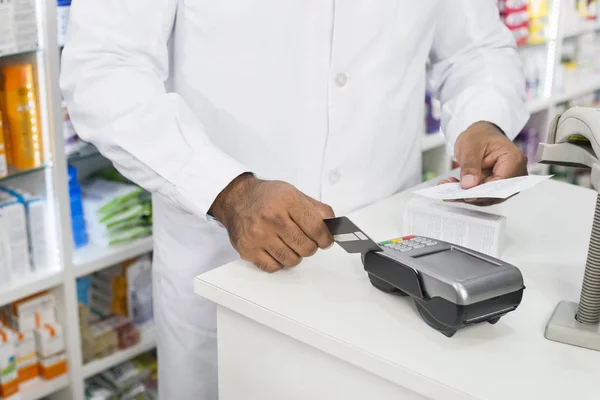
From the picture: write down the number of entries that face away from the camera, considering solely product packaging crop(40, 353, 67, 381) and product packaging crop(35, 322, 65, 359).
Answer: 0

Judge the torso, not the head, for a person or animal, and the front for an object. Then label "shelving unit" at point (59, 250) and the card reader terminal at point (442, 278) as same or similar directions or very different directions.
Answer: very different directions

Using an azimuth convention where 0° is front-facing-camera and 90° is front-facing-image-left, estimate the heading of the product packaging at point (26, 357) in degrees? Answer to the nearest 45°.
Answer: approximately 315°

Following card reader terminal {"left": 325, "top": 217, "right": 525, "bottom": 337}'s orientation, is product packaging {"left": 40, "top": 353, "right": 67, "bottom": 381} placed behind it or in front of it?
in front

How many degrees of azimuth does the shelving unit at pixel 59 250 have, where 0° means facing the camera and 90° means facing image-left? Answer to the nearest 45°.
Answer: approximately 315°

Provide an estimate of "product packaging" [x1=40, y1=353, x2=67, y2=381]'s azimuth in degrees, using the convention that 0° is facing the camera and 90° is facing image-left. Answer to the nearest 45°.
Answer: approximately 315°

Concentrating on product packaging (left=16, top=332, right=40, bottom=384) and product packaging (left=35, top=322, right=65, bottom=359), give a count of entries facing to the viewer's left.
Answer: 0
